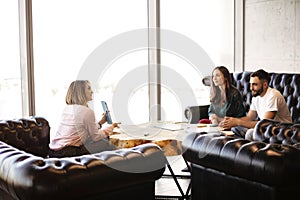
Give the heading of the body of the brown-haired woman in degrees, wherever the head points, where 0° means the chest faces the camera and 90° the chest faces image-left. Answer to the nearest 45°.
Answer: approximately 45°

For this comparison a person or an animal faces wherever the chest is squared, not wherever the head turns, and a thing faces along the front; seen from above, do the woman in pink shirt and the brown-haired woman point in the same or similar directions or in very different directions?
very different directions

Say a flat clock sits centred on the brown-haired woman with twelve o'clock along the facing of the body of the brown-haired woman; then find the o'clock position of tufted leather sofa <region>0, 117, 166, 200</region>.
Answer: The tufted leather sofa is roughly at 11 o'clock from the brown-haired woman.

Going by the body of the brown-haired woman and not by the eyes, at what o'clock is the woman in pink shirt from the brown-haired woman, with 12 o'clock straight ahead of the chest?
The woman in pink shirt is roughly at 12 o'clock from the brown-haired woman.

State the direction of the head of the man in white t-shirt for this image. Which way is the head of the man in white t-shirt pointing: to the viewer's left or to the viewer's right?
to the viewer's left

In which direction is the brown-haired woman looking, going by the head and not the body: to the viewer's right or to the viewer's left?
to the viewer's left

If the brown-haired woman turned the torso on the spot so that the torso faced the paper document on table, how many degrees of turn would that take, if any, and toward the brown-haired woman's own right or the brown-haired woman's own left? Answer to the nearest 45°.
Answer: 0° — they already face it

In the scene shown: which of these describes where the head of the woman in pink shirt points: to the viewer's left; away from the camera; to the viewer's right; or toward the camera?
to the viewer's right

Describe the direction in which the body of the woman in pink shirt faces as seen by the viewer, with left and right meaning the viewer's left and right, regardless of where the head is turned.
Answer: facing away from the viewer and to the right of the viewer
